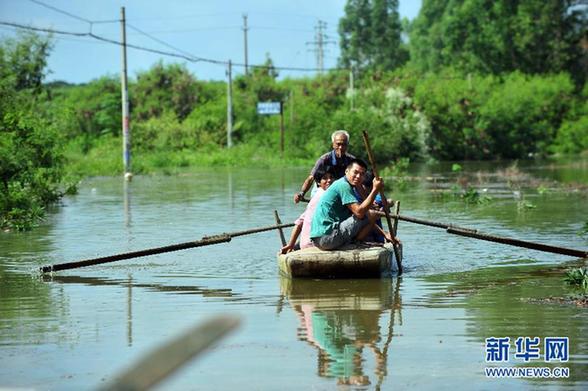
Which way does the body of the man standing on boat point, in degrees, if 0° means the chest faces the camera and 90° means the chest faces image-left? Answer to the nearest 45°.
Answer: approximately 0°

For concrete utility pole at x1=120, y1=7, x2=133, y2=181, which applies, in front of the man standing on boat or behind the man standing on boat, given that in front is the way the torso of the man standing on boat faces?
behind
